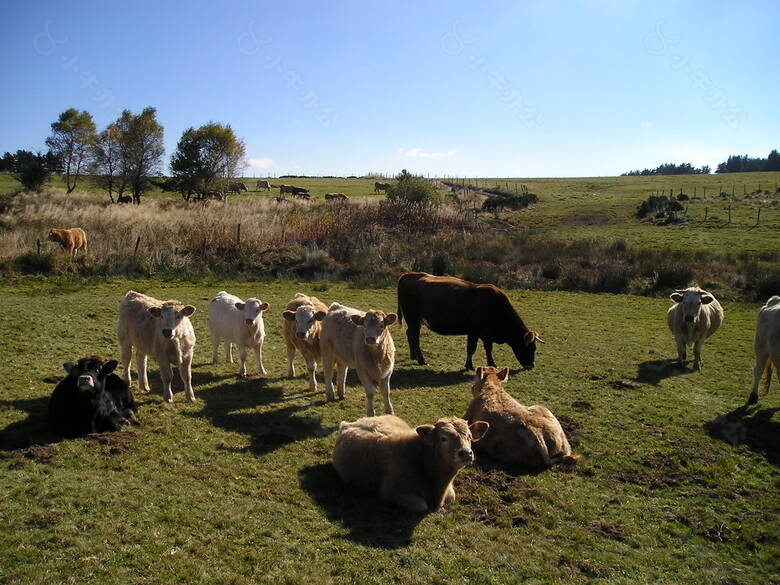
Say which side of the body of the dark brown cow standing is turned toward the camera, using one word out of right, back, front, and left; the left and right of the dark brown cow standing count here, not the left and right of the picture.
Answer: right

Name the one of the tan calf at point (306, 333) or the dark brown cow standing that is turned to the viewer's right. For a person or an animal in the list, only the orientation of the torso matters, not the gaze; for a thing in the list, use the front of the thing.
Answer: the dark brown cow standing

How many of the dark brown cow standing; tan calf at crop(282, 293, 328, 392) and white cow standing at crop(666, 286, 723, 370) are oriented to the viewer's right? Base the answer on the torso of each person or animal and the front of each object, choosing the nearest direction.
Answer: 1

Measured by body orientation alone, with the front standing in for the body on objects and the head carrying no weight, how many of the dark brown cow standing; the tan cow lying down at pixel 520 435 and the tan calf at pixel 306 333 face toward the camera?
1

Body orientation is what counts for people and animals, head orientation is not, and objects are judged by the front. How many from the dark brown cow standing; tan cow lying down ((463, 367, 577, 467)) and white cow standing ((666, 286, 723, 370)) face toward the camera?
1

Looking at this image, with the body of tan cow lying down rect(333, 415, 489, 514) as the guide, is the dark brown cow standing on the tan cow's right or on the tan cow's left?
on the tan cow's left

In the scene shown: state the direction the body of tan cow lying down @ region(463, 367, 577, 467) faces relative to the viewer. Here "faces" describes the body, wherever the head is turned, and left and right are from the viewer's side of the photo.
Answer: facing away from the viewer and to the left of the viewer

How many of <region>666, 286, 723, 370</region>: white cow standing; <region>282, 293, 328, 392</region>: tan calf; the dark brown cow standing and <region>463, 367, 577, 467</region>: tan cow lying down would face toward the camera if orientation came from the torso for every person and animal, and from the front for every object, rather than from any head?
2

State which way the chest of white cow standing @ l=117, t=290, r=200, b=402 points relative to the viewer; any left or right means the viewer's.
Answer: facing the viewer and to the right of the viewer

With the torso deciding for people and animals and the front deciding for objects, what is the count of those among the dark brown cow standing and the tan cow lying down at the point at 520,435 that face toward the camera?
0

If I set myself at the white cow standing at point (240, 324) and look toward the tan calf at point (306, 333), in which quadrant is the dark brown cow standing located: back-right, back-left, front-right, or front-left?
front-left

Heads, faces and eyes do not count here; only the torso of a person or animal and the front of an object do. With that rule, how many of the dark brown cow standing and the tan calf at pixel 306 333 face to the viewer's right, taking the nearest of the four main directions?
1

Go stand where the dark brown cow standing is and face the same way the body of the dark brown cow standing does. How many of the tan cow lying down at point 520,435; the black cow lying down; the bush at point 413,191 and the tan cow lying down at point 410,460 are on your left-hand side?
1

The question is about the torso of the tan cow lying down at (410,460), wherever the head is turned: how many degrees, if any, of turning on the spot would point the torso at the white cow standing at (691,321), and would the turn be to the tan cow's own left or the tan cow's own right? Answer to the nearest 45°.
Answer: approximately 90° to the tan cow's own left

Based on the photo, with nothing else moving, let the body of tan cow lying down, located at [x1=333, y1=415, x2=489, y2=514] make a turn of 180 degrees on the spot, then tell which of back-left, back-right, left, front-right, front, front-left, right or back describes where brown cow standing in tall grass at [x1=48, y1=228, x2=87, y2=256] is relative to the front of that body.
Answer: front

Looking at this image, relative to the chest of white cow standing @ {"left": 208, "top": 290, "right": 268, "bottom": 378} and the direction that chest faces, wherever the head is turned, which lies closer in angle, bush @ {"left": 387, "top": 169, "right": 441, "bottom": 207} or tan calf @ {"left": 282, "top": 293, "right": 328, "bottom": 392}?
the tan calf
